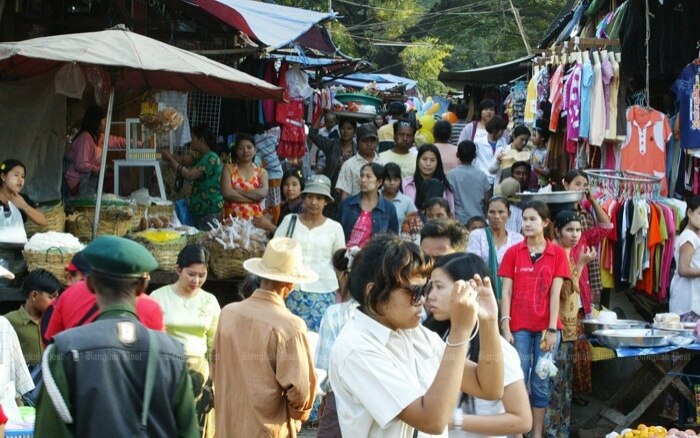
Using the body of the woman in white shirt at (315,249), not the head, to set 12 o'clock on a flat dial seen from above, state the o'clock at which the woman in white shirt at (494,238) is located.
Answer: the woman in white shirt at (494,238) is roughly at 9 o'clock from the woman in white shirt at (315,249).

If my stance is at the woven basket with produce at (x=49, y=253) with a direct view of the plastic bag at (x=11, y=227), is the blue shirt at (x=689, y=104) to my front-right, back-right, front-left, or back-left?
back-right

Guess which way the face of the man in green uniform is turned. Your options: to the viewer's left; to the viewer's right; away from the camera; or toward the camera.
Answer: away from the camera

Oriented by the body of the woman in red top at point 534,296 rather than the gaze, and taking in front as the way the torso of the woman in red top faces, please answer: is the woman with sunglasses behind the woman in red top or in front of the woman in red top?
in front

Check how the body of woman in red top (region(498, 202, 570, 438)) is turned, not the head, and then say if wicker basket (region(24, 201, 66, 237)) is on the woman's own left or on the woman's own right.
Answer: on the woman's own right

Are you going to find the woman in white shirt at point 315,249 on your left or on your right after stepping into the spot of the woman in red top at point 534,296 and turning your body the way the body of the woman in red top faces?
on your right

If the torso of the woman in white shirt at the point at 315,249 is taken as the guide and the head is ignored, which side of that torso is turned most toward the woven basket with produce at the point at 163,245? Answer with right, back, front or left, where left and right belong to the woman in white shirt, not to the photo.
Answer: right

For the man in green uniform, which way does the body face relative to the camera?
away from the camera

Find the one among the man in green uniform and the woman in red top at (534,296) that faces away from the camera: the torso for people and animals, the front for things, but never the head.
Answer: the man in green uniform

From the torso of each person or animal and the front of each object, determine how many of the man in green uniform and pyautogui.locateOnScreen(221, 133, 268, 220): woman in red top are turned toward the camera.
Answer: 1

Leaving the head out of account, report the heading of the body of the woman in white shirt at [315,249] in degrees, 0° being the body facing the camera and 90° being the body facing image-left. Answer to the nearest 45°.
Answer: approximately 0°

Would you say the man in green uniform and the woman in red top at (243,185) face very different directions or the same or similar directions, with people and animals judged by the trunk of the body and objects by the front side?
very different directions

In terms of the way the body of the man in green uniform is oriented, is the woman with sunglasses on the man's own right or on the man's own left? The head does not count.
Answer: on the man's own right

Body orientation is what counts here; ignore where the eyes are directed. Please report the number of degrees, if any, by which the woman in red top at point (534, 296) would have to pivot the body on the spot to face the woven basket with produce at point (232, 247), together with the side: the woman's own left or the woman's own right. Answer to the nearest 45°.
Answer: approximately 90° to the woman's own right

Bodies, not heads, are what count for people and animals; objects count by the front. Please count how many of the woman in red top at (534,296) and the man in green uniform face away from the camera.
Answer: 1
